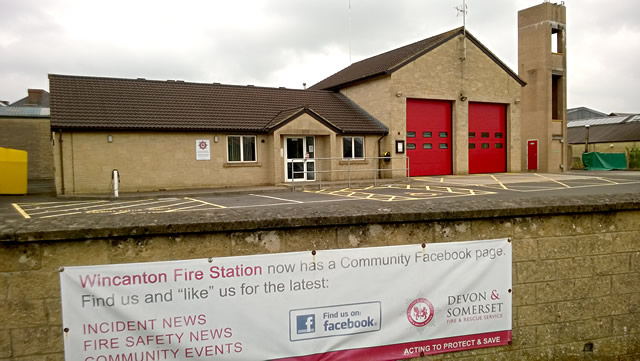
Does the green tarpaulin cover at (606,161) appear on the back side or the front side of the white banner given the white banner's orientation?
on the back side

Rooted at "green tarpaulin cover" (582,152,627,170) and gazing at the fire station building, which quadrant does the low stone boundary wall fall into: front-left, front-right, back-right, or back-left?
front-left

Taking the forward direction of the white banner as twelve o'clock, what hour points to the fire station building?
The fire station building is roughly at 6 o'clock from the white banner.

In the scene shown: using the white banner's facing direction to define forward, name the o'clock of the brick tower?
The brick tower is roughly at 7 o'clock from the white banner.

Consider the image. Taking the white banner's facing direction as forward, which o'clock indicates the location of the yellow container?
The yellow container is roughly at 5 o'clock from the white banner.

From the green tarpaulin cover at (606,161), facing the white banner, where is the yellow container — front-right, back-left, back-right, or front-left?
front-right

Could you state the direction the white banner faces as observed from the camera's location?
facing the viewer
